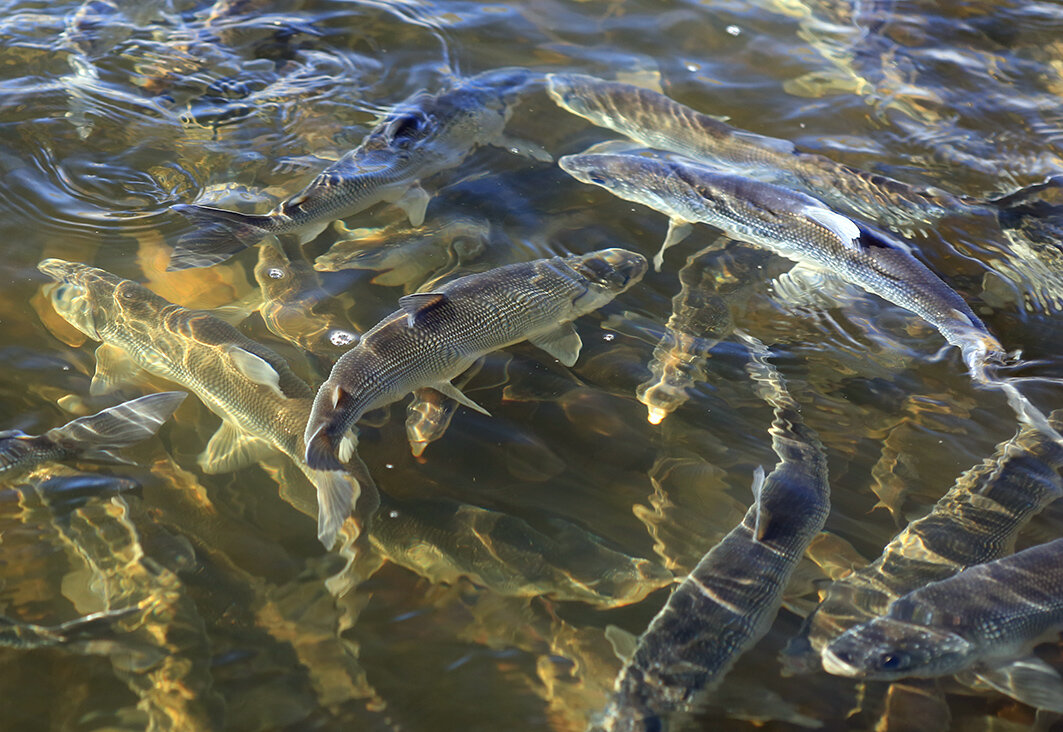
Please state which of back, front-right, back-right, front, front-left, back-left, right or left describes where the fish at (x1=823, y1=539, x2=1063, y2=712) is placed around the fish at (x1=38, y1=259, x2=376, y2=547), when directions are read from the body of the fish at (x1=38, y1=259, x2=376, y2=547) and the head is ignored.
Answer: back

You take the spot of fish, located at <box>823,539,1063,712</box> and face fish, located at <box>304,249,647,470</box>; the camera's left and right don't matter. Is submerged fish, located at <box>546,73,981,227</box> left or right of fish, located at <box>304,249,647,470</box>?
right

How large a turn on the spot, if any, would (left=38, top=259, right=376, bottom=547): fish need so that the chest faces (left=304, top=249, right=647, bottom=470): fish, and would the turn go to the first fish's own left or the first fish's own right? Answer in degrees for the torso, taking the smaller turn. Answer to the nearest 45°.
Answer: approximately 135° to the first fish's own right

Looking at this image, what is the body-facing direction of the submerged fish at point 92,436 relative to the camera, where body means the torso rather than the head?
to the viewer's left

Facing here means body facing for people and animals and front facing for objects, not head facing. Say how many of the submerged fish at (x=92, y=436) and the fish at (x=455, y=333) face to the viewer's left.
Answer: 1

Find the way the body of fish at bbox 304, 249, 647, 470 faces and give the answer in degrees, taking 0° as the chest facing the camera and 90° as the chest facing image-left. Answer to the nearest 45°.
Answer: approximately 225°

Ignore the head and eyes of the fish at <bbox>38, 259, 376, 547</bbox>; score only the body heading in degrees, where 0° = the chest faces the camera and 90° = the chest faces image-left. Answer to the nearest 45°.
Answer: approximately 135°

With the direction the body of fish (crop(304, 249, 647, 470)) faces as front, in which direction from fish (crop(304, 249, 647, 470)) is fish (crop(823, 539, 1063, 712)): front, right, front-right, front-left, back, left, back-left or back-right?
right

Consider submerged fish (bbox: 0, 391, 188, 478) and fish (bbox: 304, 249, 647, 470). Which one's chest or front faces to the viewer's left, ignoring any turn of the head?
the submerged fish

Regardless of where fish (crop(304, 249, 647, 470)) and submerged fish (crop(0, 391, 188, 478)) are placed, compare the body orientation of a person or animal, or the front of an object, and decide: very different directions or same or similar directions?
very different directions

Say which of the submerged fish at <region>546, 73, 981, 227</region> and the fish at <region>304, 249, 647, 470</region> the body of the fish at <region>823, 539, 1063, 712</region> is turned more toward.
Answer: the fish

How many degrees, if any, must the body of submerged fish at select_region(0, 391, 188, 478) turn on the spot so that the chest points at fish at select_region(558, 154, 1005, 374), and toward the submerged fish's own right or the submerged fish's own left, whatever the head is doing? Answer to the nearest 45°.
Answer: approximately 180°

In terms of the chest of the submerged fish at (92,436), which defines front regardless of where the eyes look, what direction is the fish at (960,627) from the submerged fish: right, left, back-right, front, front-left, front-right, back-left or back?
back-left
